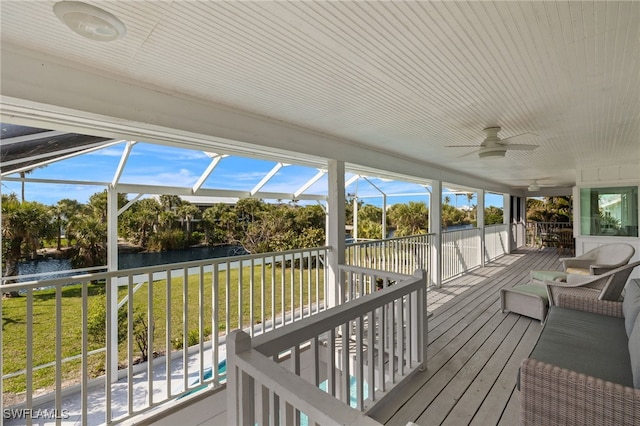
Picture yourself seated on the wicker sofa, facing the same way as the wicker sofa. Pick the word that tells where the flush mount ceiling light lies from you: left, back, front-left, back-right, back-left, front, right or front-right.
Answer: front-left

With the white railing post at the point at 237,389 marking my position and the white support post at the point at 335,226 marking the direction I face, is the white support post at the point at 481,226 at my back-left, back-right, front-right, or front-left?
front-right

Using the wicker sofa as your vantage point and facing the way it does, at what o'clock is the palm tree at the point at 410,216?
The palm tree is roughly at 2 o'clock from the wicker sofa.

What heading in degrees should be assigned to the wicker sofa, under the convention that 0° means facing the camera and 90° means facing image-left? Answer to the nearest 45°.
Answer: approximately 90°

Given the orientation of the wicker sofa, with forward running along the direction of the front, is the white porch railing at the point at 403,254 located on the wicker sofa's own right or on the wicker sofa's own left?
on the wicker sofa's own right

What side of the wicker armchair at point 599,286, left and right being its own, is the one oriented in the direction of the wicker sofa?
left

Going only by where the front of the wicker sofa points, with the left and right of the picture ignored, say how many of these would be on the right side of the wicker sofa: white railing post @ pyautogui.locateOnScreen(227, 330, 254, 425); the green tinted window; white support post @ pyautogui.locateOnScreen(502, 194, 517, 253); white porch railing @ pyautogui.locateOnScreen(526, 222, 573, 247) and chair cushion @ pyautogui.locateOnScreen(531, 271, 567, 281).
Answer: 4

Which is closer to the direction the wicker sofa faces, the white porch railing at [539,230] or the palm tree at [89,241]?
the palm tree

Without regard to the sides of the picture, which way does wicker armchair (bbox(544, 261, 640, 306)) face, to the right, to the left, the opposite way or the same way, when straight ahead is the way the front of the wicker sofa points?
the same way

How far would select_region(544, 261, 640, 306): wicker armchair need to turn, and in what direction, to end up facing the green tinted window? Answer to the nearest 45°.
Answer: approximately 90° to its right

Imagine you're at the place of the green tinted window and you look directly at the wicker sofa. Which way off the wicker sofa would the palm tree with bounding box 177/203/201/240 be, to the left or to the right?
right

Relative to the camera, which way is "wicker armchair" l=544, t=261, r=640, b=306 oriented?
to the viewer's left

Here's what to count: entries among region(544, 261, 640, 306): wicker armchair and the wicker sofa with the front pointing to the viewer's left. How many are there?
2
